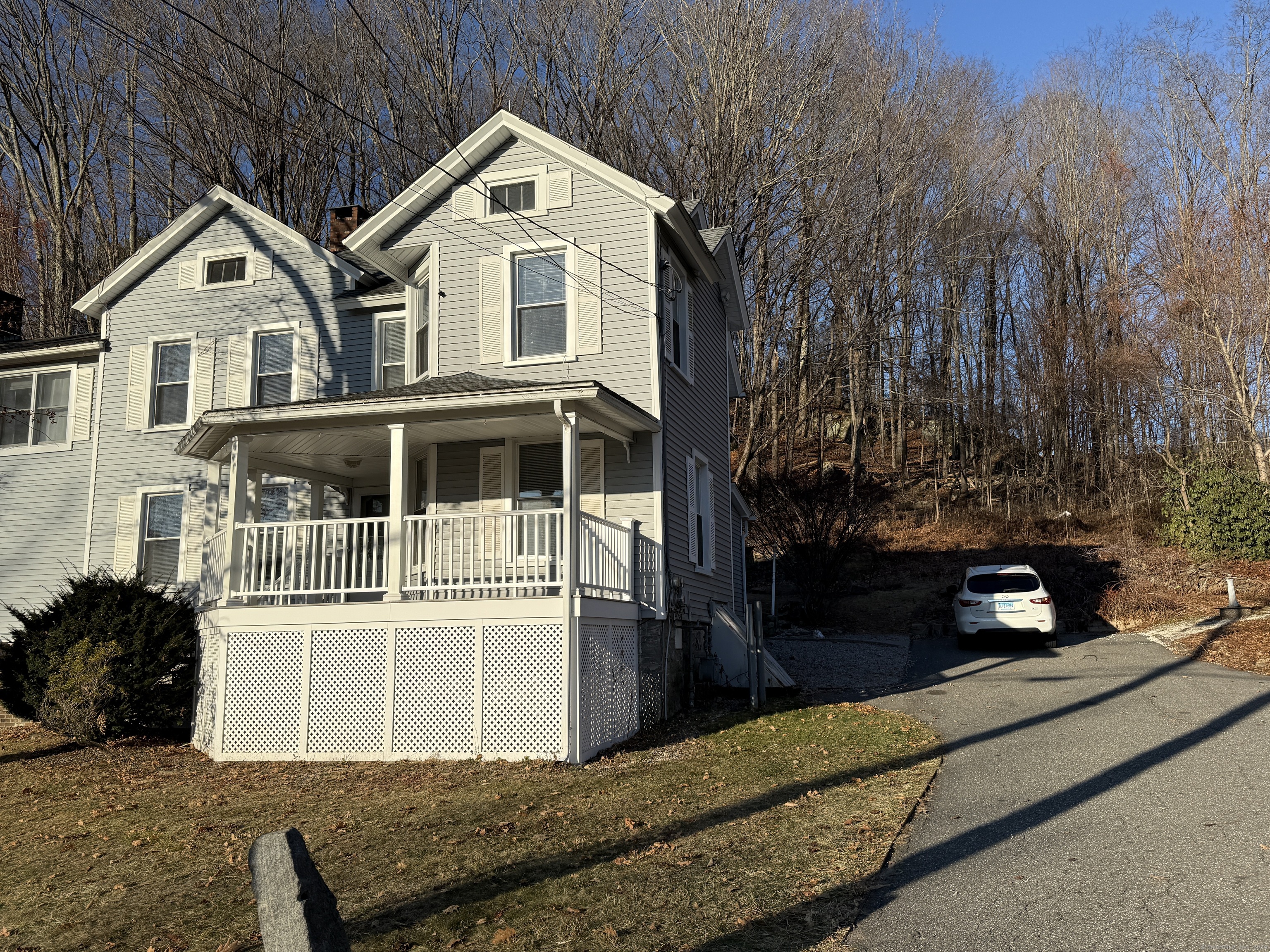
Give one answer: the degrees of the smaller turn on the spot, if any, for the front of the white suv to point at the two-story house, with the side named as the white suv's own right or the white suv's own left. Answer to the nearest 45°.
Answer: approximately 135° to the white suv's own left

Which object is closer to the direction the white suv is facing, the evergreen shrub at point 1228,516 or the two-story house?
the evergreen shrub

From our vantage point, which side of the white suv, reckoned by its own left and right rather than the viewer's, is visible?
back

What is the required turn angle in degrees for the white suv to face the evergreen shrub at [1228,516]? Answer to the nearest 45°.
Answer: approximately 45° to its right

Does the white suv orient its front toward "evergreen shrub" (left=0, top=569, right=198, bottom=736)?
no
